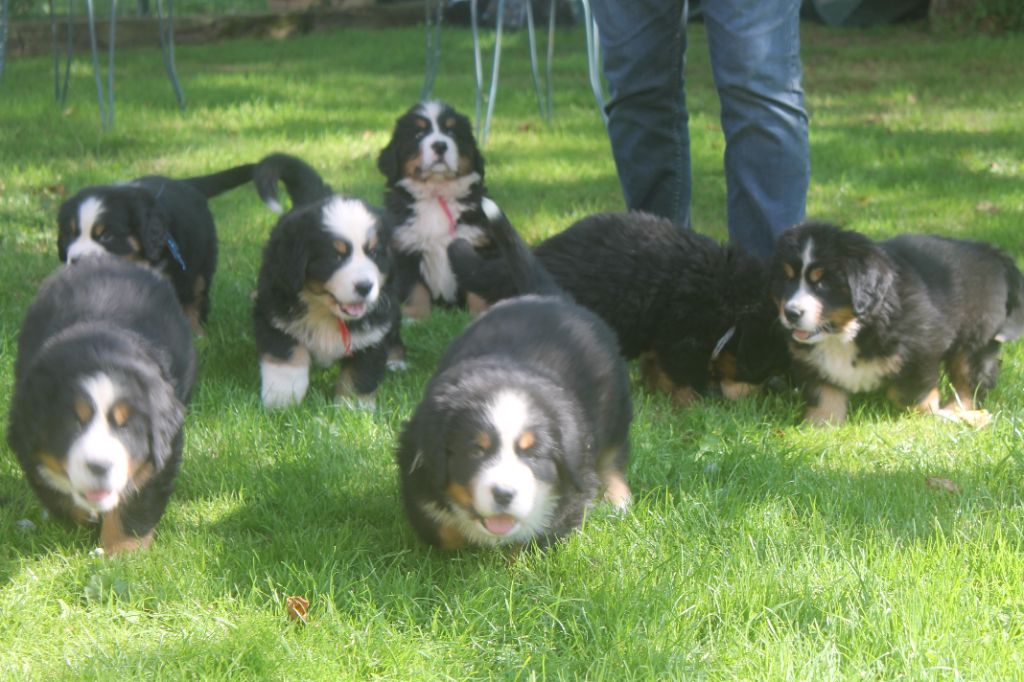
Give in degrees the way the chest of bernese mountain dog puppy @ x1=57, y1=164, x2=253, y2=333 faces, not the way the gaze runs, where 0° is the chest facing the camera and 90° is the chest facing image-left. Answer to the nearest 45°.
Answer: approximately 45°

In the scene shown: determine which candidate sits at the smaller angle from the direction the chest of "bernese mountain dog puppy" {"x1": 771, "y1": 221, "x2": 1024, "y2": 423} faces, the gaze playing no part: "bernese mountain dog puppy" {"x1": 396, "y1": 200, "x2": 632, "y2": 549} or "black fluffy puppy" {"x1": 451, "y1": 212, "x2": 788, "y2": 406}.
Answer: the bernese mountain dog puppy

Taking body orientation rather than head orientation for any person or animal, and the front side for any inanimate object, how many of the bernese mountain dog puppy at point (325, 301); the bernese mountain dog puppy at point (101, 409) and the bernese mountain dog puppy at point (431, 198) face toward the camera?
3

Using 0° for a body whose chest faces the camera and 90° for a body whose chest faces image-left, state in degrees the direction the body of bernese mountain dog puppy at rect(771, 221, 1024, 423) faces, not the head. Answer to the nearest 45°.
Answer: approximately 45°

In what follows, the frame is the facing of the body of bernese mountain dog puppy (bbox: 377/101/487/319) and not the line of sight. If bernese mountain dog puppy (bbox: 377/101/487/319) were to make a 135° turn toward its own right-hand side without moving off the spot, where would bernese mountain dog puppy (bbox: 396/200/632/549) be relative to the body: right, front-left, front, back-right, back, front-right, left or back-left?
back-left

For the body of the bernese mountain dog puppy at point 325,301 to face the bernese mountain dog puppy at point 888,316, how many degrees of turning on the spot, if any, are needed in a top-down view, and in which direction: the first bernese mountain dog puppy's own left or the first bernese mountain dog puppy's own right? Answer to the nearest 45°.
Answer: approximately 90° to the first bernese mountain dog puppy's own left

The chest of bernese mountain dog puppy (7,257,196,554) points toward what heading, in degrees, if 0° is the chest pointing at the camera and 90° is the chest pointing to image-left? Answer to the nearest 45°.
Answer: approximately 0°

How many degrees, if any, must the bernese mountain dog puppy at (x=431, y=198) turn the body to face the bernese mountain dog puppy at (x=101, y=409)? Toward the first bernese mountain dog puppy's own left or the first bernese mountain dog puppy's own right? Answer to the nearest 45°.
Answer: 0° — it already faces it

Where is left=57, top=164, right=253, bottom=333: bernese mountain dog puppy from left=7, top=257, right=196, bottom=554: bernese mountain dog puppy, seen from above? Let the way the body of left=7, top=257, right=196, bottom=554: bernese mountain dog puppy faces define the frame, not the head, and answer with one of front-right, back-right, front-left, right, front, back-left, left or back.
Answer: back

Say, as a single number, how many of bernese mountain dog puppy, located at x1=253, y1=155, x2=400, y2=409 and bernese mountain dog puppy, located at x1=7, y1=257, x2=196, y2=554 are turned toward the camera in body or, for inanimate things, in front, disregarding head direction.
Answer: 2

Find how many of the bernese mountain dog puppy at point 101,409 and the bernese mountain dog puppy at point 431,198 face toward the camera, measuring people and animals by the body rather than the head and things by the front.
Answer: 2

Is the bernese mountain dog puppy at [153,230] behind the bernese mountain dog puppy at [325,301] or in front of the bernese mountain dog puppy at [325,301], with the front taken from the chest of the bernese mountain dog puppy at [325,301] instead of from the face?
behind

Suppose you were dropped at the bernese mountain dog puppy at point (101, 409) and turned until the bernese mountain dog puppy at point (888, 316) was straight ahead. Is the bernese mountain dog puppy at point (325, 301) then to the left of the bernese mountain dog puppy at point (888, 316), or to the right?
left

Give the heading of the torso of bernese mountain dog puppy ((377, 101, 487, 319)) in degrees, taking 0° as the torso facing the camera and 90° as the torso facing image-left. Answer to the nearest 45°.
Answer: approximately 0°
